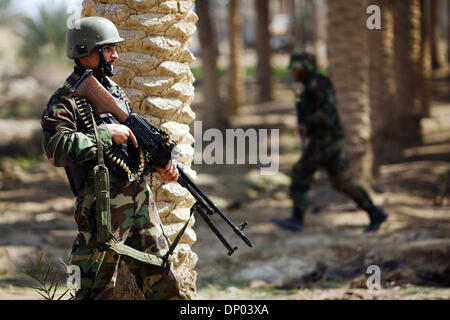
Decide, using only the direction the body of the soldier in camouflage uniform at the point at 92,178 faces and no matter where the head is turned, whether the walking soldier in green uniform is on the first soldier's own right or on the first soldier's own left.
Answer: on the first soldier's own left

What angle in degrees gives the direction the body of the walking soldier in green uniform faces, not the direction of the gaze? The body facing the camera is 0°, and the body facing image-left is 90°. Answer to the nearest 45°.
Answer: approximately 90°

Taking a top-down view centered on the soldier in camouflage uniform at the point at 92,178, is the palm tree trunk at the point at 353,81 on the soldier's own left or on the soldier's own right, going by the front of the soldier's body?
on the soldier's own left

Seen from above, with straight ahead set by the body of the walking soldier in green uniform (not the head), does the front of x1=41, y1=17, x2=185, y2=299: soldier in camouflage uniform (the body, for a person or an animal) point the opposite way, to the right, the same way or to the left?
the opposite way

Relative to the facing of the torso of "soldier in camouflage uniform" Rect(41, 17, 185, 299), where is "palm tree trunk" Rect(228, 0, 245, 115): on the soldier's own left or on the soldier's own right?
on the soldier's own left

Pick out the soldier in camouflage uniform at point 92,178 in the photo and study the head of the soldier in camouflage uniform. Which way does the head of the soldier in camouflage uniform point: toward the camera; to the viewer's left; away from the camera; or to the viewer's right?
to the viewer's right

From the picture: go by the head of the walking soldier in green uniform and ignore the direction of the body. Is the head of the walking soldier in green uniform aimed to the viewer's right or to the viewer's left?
to the viewer's left

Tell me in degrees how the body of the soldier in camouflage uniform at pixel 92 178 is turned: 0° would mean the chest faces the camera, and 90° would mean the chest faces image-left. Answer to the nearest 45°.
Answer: approximately 270°

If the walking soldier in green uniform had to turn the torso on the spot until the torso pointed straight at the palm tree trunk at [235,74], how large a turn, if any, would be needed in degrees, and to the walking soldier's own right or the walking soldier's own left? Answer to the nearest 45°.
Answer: approximately 90° to the walking soldier's own right

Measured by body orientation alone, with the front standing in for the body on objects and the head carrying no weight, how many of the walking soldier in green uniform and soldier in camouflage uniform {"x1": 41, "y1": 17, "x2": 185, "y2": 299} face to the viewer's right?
1
